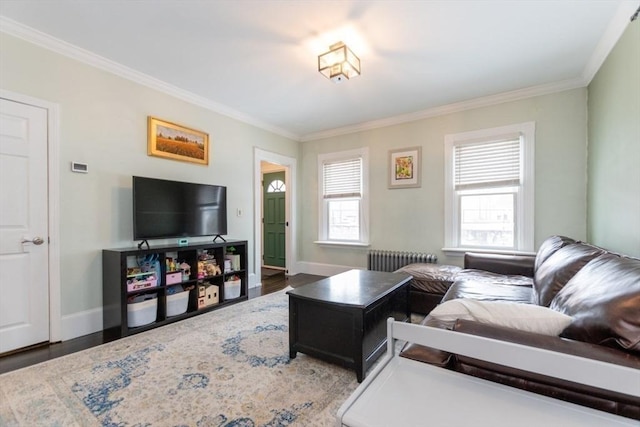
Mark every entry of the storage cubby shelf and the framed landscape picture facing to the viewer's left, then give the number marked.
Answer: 0

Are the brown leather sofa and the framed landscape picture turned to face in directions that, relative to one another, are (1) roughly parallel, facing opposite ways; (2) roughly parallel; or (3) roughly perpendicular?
roughly parallel, facing opposite ways

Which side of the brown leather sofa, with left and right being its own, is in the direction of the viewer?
left

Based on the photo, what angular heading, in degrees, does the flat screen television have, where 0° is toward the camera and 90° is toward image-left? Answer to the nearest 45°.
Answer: approximately 315°

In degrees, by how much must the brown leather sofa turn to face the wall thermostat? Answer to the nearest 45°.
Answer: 0° — it already faces it

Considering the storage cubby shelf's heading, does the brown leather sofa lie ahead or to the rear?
ahead

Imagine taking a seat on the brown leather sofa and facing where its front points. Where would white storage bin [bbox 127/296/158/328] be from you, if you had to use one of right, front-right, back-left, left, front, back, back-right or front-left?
front

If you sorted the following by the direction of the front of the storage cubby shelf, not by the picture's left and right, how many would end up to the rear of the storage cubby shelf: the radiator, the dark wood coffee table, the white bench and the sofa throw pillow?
0

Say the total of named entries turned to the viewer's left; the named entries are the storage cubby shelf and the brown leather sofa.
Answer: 1

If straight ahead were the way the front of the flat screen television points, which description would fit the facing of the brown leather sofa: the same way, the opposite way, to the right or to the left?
the opposite way

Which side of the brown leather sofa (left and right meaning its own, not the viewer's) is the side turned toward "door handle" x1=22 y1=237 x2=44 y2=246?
front

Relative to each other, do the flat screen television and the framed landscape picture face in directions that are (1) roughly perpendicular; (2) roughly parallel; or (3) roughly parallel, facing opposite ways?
roughly parallel

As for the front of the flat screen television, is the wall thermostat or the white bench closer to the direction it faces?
the white bench

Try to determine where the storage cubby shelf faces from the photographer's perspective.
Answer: facing the viewer and to the right of the viewer

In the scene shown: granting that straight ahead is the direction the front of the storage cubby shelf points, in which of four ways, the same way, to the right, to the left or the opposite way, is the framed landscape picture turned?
the same way

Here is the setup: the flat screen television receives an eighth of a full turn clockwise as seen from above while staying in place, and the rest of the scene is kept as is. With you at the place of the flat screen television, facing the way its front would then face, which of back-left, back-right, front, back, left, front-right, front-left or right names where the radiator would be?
left

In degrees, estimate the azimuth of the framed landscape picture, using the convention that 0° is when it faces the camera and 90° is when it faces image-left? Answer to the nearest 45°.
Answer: approximately 315°
